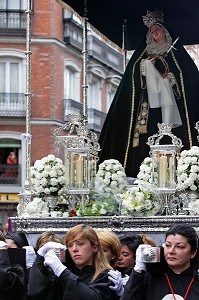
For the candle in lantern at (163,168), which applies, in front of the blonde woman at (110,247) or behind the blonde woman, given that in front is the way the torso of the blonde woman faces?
behind

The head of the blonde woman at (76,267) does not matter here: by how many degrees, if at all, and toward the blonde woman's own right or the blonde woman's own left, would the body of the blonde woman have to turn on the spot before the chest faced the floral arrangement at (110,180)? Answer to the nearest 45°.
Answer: approximately 135° to the blonde woman's own right

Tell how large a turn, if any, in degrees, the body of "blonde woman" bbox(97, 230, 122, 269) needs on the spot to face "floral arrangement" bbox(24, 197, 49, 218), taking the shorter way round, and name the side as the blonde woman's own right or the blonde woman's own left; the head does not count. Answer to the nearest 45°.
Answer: approximately 135° to the blonde woman's own right

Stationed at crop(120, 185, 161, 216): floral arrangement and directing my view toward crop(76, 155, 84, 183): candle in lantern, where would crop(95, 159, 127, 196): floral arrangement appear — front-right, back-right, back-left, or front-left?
front-right

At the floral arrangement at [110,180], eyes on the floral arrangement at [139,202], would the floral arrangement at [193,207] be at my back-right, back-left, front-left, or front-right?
front-left

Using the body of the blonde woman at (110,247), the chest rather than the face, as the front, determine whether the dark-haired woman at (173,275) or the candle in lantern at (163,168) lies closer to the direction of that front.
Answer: the dark-haired woman

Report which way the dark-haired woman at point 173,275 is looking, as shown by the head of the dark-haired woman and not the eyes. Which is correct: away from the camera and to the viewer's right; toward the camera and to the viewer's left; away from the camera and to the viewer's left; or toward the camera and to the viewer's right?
toward the camera and to the viewer's left

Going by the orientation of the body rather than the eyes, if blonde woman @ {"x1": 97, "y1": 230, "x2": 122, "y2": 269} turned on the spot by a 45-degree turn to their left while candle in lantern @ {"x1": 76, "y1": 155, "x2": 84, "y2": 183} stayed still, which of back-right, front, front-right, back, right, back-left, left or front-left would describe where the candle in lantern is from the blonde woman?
back

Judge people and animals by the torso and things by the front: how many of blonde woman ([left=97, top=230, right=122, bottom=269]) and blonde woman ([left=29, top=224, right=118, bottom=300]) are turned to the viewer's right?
0

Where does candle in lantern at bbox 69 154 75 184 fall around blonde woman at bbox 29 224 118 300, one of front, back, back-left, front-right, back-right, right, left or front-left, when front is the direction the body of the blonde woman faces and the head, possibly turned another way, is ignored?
back-right

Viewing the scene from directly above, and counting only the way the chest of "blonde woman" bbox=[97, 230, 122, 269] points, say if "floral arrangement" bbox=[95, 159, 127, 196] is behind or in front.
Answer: behind

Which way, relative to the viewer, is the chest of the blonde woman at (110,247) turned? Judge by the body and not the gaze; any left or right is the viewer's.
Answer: facing the viewer and to the left of the viewer

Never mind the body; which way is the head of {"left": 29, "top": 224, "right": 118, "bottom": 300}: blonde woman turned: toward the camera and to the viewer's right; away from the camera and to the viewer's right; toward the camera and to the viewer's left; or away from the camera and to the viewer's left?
toward the camera and to the viewer's left

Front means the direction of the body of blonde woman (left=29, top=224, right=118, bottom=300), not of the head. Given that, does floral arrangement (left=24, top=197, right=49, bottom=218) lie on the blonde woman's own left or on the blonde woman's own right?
on the blonde woman's own right
